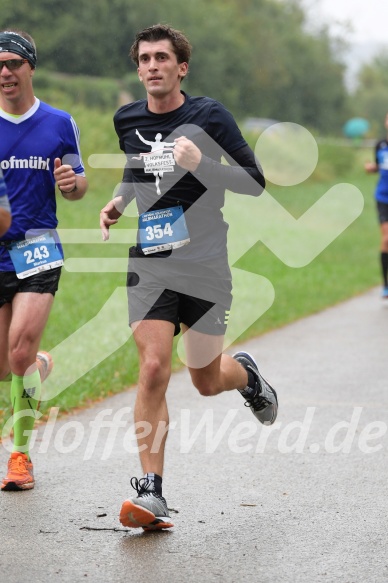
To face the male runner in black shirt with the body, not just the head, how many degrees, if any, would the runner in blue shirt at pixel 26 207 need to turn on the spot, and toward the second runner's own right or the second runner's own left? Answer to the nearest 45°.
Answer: approximately 45° to the second runner's own left

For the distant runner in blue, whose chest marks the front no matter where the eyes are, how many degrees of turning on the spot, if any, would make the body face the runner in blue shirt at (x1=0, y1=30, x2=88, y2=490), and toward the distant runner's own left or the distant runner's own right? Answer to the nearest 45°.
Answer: approximately 45° to the distant runner's own left

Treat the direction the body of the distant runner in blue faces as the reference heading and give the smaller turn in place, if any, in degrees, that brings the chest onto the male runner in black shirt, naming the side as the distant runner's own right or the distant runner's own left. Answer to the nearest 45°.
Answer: approximately 45° to the distant runner's own left

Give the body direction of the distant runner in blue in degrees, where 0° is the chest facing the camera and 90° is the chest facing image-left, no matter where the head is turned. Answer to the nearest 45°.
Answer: approximately 45°

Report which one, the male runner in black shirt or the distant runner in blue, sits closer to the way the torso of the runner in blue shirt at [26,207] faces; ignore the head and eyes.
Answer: the male runner in black shirt

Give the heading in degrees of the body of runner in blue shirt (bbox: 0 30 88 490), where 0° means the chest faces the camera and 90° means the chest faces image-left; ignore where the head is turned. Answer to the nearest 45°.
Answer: approximately 0°

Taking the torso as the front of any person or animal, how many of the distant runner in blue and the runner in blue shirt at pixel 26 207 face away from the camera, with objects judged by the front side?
0
